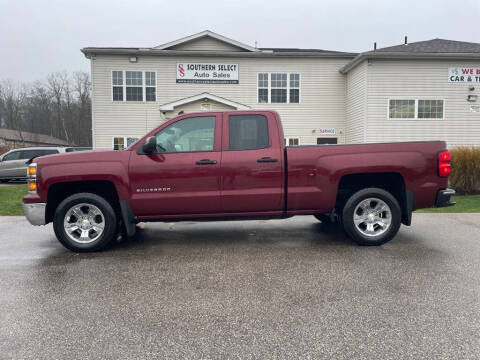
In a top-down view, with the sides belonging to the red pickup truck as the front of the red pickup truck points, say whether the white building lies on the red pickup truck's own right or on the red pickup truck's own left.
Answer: on the red pickup truck's own right

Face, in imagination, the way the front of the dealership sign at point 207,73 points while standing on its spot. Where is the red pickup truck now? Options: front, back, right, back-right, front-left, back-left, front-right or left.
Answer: front

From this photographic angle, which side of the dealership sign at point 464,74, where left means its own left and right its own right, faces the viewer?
front

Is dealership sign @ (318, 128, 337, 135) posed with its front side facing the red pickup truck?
yes

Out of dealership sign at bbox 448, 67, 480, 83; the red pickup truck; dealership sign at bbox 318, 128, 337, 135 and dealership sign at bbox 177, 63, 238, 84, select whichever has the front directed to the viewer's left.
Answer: the red pickup truck

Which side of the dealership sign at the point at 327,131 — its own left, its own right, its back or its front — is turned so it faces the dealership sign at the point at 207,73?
right

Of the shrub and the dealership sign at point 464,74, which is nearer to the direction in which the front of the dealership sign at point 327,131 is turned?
the shrub

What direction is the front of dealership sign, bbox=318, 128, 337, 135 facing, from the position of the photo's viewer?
facing the viewer

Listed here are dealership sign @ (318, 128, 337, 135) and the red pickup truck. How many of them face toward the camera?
1

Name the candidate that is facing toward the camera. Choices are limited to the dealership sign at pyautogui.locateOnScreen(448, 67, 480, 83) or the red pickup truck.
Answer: the dealership sign

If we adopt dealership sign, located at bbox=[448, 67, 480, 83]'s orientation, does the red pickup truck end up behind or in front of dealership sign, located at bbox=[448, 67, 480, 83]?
in front

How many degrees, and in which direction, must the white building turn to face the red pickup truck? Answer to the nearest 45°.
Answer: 0° — it already faces it

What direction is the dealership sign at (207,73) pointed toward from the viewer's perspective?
toward the camera

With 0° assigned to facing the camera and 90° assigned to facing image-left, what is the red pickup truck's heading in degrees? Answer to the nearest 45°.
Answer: approximately 90°

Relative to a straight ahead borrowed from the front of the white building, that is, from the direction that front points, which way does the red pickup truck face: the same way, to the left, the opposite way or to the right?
to the right

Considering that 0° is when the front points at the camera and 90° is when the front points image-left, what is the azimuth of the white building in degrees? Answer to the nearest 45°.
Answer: approximately 0°

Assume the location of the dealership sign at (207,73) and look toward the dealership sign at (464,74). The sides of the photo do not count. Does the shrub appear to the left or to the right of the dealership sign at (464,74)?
right

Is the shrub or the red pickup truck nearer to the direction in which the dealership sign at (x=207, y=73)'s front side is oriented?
the red pickup truck
